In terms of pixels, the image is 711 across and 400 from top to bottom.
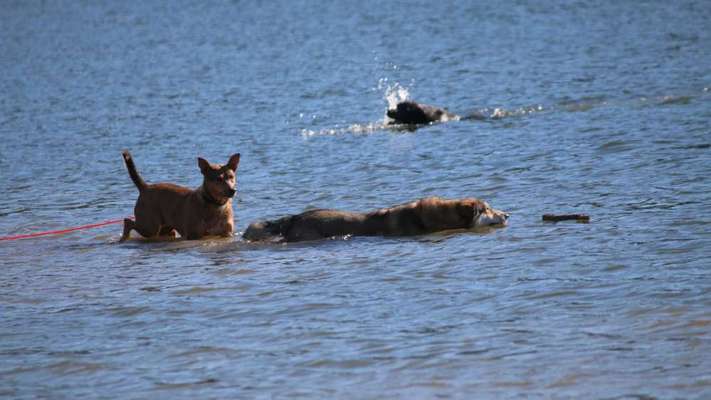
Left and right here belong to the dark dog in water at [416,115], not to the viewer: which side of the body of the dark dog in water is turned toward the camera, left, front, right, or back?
left

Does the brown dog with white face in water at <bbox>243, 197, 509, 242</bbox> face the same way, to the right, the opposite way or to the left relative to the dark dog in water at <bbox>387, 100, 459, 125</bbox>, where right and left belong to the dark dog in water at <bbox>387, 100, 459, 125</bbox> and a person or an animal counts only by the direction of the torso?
the opposite way

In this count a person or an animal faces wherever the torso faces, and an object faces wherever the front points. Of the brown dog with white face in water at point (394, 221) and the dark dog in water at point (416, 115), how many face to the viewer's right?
1

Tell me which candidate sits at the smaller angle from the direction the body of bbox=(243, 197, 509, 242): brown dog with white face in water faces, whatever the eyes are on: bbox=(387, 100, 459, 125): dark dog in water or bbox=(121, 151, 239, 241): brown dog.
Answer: the dark dog in water

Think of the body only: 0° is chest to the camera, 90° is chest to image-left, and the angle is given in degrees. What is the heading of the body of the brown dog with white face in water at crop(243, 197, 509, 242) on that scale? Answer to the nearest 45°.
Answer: approximately 270°

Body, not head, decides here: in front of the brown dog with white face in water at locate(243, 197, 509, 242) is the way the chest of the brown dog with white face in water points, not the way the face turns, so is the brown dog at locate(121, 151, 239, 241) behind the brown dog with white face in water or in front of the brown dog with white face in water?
behind

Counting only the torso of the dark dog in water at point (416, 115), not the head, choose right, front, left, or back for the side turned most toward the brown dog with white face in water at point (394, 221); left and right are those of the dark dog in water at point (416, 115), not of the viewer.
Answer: left

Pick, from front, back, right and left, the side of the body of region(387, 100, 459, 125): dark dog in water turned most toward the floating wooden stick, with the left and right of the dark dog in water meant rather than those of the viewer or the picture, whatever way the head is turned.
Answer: left
